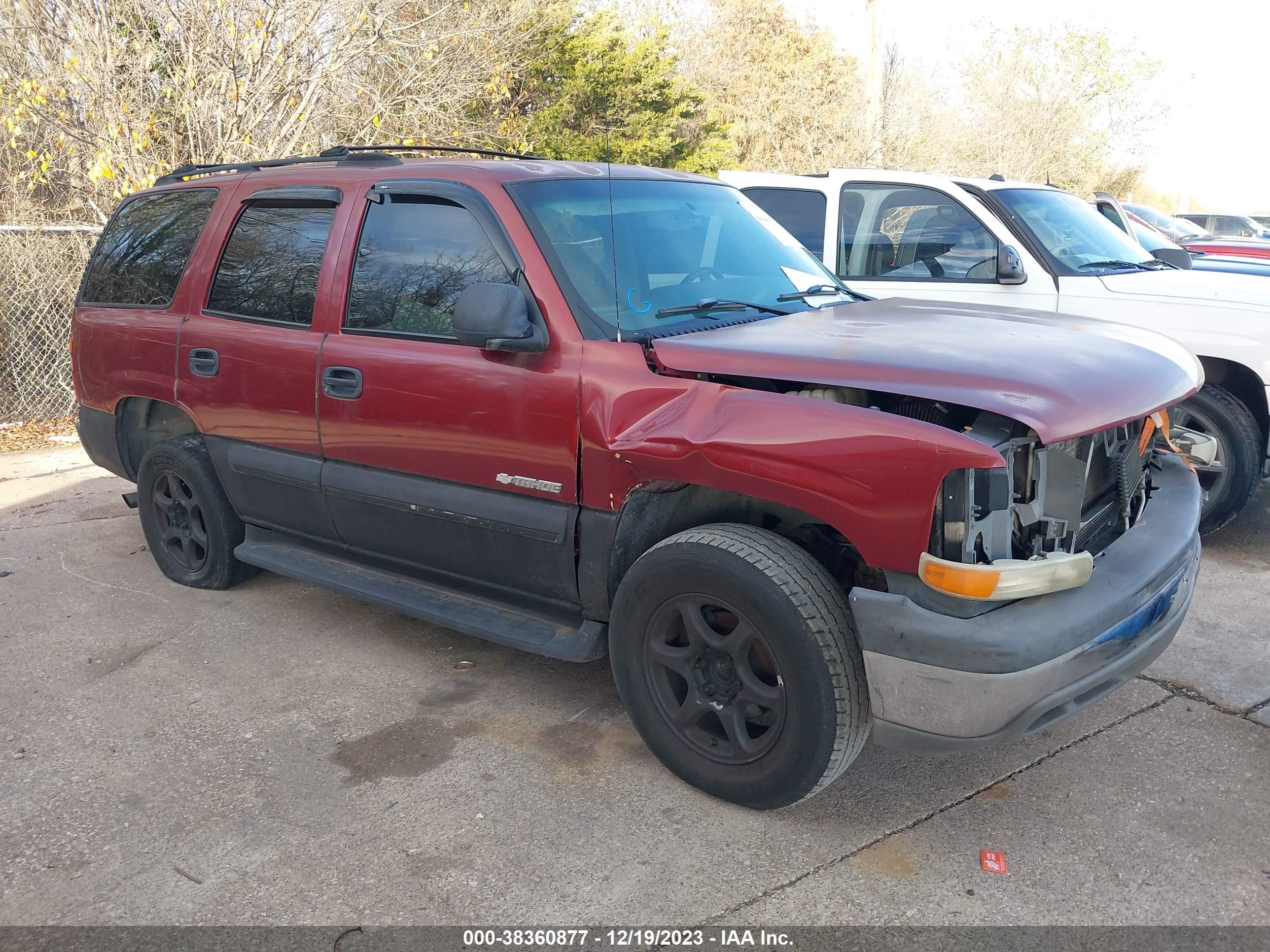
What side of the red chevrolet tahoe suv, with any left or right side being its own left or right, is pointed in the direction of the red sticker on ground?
front

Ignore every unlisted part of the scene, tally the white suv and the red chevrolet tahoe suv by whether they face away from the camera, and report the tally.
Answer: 0

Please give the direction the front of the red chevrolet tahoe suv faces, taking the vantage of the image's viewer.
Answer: facing the viewer and to the right of the viewer

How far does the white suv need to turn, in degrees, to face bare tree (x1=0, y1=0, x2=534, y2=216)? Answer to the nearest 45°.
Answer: approximately 135° to its right

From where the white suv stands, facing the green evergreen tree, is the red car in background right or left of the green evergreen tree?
right

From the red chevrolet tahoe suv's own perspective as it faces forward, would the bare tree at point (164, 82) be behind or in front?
behind

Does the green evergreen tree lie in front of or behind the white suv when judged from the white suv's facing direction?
behind

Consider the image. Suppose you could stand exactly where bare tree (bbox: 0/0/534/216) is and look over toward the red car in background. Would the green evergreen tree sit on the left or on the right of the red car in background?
left

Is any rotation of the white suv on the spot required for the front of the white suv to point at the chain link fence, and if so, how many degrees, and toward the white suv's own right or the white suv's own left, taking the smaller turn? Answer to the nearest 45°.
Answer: approximately 135° to the white suv's own right
